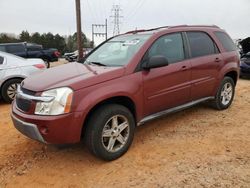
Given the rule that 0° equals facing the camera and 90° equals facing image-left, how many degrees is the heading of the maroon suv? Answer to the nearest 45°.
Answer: approximately 45°

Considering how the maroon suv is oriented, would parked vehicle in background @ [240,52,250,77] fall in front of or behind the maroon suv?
behind

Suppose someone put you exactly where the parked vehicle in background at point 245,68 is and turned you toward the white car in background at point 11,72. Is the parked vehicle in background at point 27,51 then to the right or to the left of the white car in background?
right

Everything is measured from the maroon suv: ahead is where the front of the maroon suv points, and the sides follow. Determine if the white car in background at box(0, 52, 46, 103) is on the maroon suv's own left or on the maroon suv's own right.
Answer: on the maroon suv's own right

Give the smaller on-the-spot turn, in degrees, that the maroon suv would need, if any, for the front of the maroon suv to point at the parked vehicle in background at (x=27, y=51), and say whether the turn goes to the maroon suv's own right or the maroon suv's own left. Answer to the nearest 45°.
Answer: approximately 90° to the maroon suv's own right

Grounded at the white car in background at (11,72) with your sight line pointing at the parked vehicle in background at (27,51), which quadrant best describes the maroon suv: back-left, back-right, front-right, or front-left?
back-right

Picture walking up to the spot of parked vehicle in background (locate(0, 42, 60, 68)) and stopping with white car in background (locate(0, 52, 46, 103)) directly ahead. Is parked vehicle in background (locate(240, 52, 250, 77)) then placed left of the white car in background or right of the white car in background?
left
